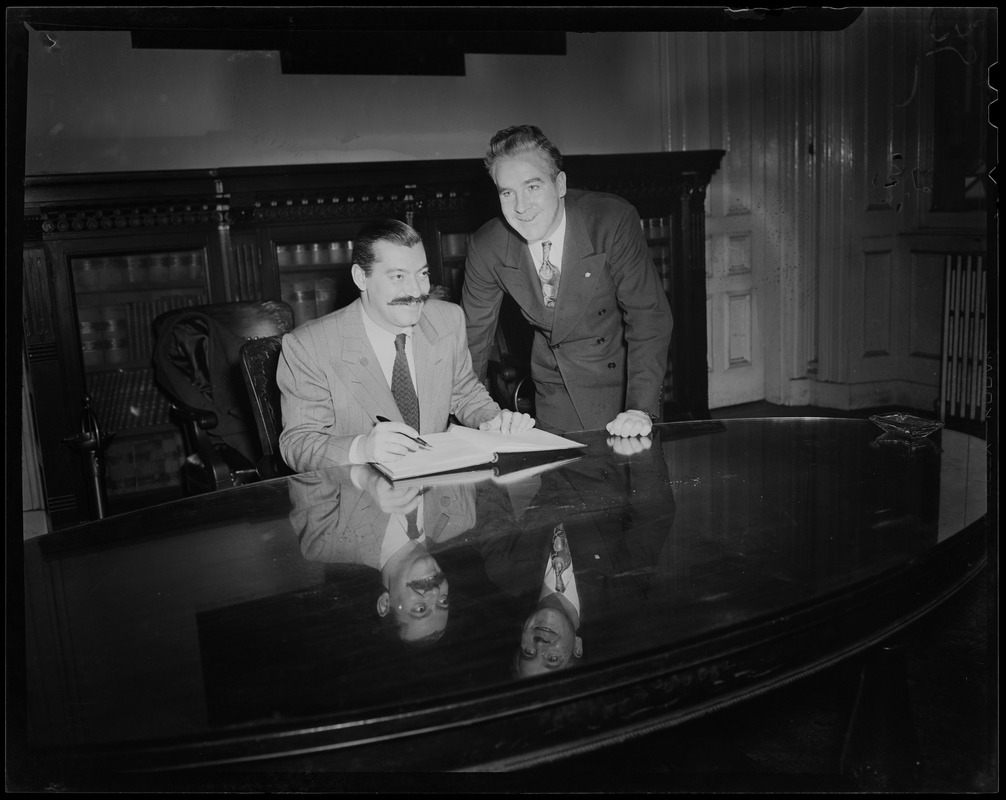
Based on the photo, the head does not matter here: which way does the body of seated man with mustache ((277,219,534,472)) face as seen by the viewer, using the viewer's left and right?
facing the viewer and to the right of the viewer

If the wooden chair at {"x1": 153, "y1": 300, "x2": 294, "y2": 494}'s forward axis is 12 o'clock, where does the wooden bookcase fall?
The wooden bookcase is roughly at 7 o'clock from the wooden chair.

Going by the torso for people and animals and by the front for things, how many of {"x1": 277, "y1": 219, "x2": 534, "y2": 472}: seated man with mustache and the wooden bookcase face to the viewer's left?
0

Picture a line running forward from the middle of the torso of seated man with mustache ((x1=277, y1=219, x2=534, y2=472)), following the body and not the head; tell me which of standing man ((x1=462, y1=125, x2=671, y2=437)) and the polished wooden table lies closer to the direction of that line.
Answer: the polished wooden table

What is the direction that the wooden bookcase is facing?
toward the camera

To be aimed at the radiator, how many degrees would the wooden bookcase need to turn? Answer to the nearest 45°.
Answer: approximately 90° to its left

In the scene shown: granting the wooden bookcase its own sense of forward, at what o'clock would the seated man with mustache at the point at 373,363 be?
The seated man with mustache is roughly at 11 o'clock from the wooden bookcase.

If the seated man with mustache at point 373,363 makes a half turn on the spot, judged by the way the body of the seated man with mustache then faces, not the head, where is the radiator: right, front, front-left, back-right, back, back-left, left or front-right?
right

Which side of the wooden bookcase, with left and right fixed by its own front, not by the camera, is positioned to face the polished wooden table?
front
